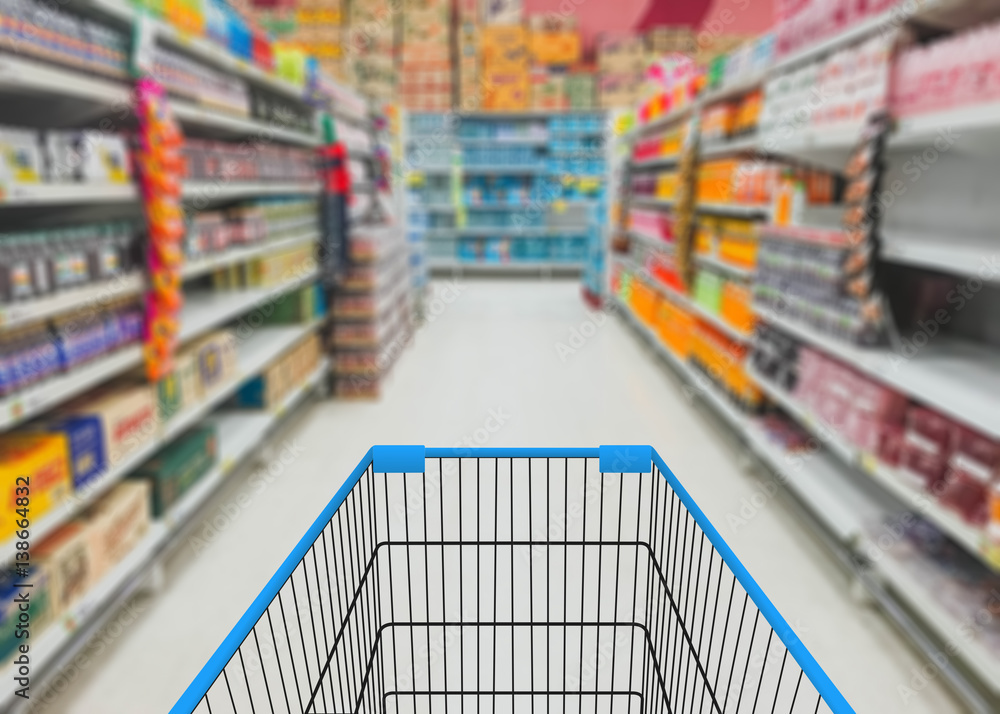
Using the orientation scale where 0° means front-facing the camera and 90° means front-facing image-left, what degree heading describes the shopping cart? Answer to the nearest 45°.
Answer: approximately 180°

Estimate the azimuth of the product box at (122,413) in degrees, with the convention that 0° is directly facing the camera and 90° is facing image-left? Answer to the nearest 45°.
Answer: approximately 315°

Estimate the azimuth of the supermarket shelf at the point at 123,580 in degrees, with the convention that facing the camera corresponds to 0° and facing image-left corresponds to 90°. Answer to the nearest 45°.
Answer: approximately 270°

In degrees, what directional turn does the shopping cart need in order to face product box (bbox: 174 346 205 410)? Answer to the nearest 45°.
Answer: approximately 45° to its left

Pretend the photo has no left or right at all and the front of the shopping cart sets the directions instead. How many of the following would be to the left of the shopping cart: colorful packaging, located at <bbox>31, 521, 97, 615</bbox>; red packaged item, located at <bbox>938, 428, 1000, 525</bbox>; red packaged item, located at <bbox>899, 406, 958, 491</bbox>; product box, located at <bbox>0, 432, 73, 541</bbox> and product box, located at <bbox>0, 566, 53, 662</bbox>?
3

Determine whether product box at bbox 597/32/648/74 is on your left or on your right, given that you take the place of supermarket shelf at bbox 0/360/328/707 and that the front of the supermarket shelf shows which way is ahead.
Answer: on your left

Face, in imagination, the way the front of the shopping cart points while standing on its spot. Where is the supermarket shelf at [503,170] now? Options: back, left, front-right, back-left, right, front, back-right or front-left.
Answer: front

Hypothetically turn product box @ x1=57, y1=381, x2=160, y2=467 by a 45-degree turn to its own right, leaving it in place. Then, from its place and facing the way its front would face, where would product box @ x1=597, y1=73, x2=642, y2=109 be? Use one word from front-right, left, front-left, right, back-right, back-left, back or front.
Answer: back-left

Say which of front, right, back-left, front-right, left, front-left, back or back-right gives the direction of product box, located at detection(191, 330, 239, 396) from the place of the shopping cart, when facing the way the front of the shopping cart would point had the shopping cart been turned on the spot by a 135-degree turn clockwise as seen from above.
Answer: back

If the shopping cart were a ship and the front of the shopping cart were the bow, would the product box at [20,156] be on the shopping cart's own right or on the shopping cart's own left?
on the shopping cart's own left

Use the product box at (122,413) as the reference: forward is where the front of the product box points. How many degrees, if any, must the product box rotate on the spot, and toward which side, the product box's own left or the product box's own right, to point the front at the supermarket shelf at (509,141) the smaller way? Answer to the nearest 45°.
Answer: approximately 90° to the product box's own left

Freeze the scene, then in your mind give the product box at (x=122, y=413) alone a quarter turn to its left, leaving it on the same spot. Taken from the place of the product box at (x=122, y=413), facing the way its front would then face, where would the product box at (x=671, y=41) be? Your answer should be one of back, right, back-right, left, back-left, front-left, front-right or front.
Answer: front

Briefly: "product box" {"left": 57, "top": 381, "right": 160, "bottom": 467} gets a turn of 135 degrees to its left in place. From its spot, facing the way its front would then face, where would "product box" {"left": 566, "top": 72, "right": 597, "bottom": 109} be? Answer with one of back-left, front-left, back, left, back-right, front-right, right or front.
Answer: front-right

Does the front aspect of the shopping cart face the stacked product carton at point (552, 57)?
yes

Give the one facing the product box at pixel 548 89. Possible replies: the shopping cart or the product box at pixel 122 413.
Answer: the shopping cart

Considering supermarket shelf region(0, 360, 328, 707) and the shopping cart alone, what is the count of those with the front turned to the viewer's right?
1

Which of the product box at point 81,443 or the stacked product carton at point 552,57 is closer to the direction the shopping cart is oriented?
the stacked product carton

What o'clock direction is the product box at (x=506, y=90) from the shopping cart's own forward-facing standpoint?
The product box is roughly at 12 o'clock from the shopping cart.
